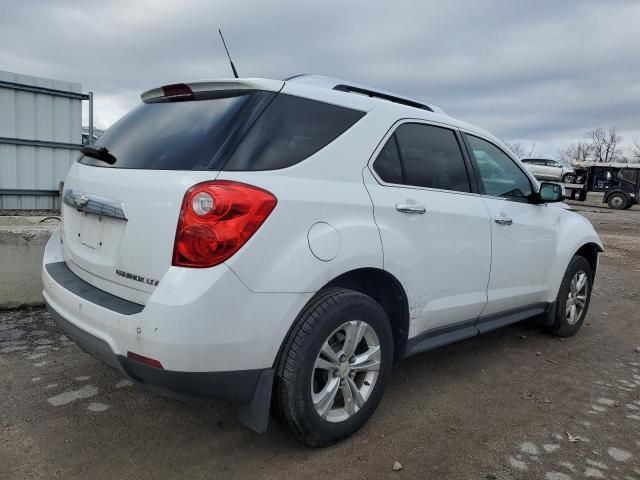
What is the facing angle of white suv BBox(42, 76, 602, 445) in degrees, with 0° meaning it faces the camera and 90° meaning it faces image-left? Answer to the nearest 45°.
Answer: approximately 225°

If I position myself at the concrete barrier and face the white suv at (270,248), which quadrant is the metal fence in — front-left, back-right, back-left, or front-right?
back-left

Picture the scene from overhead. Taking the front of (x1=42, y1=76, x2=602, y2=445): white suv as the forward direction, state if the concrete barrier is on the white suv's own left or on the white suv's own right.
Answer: on the white suv's own left

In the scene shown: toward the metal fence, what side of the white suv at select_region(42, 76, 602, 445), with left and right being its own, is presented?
left
